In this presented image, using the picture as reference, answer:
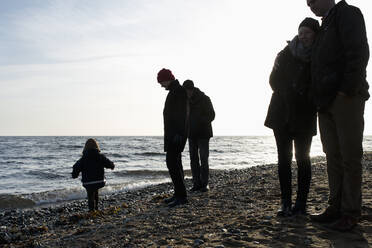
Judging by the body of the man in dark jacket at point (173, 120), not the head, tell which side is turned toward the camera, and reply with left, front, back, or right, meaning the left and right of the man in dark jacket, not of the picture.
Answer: left

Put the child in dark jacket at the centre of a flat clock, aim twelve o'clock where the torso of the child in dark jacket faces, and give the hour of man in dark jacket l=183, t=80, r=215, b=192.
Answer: The man in dark jacket is roughly at 3 o'clock from the child in dark jacket.

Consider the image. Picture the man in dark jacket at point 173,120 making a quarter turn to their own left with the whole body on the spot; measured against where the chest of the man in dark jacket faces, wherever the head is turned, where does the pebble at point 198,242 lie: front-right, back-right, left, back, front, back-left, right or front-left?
front

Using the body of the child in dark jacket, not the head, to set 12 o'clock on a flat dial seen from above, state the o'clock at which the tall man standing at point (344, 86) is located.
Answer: The tall man standing is roughly at 5 o'clock from the child in dark jacket.

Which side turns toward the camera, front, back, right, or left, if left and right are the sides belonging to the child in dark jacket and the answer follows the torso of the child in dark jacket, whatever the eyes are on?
back

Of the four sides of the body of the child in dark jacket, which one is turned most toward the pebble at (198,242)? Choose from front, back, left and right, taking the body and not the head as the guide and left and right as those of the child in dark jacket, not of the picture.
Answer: back

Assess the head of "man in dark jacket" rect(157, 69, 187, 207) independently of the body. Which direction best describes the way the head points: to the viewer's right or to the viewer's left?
to the viewer's left

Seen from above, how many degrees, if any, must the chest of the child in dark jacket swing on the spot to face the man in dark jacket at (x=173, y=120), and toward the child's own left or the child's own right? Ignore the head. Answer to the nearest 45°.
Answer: approximately 135° to the child's own right

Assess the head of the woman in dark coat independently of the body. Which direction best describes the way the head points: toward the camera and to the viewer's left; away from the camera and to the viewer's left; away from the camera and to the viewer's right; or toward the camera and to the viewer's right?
toward the camera and to the viewer's left

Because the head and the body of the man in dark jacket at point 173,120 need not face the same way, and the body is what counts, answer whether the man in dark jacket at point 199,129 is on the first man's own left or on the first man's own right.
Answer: on the first man's own right

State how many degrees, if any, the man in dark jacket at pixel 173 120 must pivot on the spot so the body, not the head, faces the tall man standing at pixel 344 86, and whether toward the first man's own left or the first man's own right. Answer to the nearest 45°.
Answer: approximately 135° to the first man's own left

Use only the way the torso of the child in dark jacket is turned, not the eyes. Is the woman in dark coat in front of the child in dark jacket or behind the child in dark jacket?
behind
